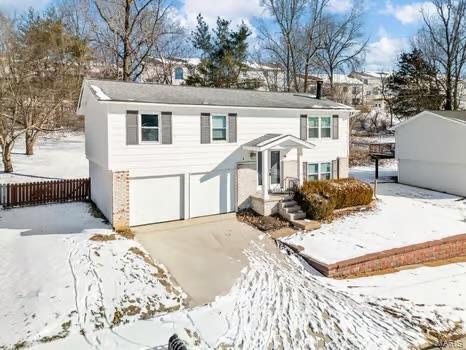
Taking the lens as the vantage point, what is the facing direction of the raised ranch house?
facing the viewer and to the right of the viewer

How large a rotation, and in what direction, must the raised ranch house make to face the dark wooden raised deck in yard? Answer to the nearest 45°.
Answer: approximately 90° to its left

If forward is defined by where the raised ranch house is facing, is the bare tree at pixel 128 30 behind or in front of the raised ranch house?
behind

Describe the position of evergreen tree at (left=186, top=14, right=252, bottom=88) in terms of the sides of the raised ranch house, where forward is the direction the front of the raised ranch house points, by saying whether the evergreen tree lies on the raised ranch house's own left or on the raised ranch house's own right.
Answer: on the raised ranch house's own left

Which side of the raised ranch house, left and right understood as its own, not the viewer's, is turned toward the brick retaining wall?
front

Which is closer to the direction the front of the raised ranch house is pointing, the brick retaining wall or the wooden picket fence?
the brick retaining wall

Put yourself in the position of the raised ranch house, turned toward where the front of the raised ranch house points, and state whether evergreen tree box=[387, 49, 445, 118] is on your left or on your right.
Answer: on your left

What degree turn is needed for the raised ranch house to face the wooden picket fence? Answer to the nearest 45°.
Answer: approximately 135° to its right
